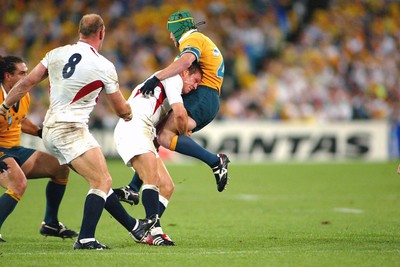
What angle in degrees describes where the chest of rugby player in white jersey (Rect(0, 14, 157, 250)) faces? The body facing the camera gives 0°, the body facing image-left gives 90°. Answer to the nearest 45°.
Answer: approximately 225°

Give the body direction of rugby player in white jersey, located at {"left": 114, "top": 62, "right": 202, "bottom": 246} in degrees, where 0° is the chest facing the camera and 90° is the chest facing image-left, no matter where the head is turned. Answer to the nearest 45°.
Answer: approximately 270°

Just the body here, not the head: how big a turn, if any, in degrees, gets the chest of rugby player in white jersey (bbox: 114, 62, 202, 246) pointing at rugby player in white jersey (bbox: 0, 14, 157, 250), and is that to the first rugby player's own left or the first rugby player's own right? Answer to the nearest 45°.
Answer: approximately 135° to the first rugby player's own right

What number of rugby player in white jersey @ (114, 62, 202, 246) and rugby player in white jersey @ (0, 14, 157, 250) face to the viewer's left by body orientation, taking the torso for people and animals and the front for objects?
0

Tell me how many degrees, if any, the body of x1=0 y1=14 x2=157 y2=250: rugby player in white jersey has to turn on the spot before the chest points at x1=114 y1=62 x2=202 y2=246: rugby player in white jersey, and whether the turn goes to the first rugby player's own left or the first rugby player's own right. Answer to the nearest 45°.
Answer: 0° — they already face them
